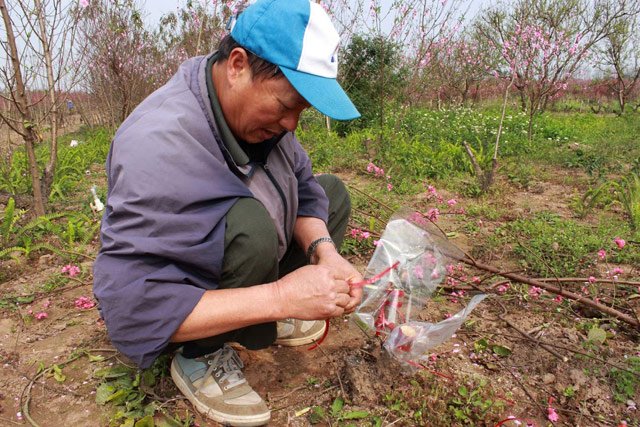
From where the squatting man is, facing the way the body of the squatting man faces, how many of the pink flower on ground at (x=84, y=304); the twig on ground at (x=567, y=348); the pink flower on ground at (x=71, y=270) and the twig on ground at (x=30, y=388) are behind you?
3

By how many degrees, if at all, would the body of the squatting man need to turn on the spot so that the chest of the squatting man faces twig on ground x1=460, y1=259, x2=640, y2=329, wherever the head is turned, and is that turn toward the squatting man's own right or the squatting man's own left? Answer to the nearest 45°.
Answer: approximately 45° to the squatting man's own left

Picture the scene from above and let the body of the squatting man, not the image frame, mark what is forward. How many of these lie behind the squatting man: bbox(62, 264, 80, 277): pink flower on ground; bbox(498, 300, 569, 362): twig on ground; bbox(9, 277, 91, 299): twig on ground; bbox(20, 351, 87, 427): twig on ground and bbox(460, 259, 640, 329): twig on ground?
3

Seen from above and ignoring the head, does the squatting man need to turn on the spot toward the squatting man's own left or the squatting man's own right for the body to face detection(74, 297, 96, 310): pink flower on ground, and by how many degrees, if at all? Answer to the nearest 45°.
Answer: approximately 180°

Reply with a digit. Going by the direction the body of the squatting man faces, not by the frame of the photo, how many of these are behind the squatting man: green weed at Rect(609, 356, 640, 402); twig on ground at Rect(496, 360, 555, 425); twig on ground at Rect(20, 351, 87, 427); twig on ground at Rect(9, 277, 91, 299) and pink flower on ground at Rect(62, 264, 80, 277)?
3

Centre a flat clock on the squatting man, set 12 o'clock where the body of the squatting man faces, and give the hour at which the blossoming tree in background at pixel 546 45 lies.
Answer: The blossoming tree in background is roughly at 9 o'clock from the squatting man.

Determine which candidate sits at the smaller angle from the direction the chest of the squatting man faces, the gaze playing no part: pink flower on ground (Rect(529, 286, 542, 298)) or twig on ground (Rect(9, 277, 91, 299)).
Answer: the pink flower on ground

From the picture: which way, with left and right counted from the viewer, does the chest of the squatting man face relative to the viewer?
facing the viewer and to the right of the viewer

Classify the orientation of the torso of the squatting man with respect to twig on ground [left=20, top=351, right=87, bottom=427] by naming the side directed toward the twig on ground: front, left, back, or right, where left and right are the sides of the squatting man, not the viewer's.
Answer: back

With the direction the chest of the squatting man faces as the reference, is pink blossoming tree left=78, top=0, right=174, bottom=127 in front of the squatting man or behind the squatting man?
behind

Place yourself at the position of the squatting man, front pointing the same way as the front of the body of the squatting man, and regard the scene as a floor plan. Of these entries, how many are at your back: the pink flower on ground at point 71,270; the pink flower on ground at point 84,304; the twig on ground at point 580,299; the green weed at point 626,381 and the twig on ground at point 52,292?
3

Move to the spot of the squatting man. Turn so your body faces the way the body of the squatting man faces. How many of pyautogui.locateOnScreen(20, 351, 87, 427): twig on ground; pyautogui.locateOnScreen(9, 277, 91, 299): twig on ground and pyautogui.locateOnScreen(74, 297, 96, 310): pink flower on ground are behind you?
3

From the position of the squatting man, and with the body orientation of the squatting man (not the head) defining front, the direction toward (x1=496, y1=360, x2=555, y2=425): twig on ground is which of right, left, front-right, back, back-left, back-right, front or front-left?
front-left

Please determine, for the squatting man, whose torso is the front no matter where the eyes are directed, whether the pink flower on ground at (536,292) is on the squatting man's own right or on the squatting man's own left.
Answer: on the squatting man's own left

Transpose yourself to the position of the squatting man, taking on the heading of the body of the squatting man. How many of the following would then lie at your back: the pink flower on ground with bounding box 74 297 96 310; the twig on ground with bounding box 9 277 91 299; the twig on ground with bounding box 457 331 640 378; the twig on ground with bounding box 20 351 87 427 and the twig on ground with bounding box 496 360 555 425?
3
